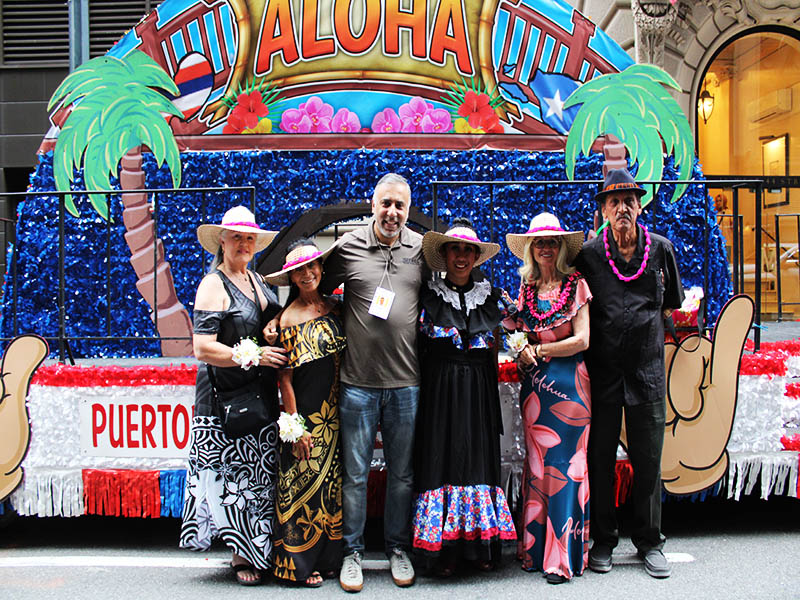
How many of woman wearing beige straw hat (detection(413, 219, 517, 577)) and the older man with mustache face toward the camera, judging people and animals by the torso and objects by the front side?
2

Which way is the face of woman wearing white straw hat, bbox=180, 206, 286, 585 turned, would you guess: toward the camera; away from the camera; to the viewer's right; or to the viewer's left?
toward the camera

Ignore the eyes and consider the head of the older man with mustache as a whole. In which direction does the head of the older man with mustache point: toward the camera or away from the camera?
toward the camera

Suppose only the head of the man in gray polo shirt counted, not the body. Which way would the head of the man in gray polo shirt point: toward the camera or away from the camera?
toward the camera

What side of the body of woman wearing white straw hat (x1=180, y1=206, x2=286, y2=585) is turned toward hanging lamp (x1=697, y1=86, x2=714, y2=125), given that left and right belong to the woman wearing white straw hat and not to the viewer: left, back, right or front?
left

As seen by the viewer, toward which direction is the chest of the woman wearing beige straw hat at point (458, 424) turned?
toward the camera

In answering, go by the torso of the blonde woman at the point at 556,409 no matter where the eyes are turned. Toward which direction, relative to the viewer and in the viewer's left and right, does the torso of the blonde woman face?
facing the viewer and to the left of the viewer

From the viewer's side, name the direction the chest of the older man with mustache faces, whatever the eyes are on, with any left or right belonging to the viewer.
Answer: facing the viewer

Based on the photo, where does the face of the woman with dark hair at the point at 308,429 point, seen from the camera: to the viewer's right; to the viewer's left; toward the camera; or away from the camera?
toward the camera

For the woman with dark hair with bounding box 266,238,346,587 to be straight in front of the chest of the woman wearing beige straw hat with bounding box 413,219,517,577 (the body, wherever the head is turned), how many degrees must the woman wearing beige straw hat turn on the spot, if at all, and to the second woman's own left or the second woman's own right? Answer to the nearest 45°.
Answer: approximately 90° to the second woman's own right

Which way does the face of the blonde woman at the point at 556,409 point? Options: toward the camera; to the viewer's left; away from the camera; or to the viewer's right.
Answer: toward the camera
